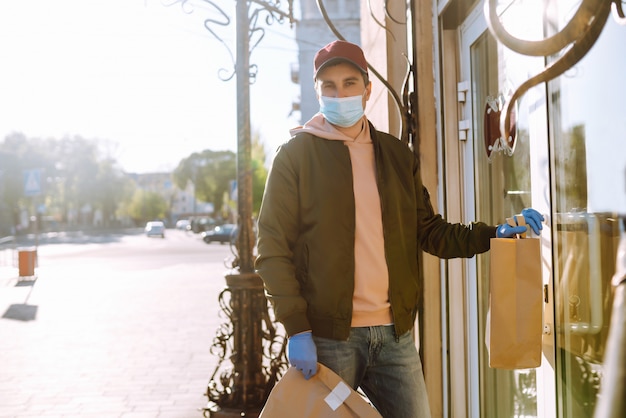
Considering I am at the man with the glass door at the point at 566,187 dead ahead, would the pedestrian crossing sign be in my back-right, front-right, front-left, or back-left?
back-left

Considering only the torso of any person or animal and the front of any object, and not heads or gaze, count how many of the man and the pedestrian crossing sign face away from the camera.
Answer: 0

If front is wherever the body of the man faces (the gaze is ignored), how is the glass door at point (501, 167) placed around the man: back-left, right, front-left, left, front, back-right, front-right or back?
left

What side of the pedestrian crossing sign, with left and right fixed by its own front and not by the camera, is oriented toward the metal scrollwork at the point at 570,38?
front

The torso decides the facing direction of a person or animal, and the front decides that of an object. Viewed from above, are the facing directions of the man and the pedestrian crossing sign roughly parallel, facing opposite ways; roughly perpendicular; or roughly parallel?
roughly parallel

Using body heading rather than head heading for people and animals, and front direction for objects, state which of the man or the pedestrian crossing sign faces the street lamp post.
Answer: the pedestrian crossing sign

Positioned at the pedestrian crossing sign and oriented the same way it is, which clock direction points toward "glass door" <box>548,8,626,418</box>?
The glass door is roughly at 12 o'clock from the pedestrian crossing sign.

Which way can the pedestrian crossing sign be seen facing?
toward the camera

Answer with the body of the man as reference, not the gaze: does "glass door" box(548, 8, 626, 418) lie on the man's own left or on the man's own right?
on the man's own left

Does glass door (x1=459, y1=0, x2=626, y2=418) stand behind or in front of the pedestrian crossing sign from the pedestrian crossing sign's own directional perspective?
in front

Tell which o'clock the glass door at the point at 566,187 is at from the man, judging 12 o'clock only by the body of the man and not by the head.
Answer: The glass door is roughly at 10 o'clock from the man.

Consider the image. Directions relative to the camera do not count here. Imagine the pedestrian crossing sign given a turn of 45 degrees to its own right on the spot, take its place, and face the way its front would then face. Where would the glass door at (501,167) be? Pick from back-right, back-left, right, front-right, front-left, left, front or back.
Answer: front-left

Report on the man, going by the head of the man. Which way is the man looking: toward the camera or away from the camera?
toward the camera

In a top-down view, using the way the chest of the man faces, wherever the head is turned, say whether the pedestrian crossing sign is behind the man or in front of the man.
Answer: behind

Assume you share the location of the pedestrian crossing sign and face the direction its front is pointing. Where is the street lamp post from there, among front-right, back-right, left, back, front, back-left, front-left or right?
front

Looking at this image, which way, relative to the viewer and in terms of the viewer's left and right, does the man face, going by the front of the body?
facing the viewer and to the right of the viewer
